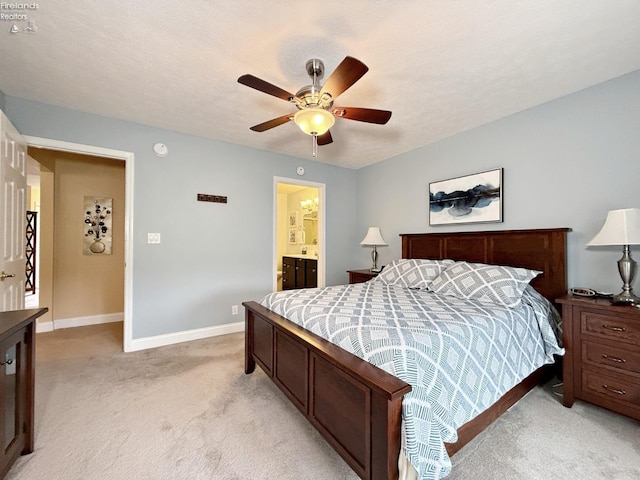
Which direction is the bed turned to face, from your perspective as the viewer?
facing the viewer and to the left of the viewer

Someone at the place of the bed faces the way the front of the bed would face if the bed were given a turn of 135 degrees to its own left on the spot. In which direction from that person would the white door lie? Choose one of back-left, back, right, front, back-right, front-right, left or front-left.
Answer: back

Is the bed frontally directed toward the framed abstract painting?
no

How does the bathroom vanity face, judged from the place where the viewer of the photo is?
facing the viewer and to the right of the viewer

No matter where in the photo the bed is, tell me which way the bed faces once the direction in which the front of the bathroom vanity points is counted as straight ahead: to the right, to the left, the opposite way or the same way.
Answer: to the right

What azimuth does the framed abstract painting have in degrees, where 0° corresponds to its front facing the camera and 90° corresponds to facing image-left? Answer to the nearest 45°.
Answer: approximately 45°

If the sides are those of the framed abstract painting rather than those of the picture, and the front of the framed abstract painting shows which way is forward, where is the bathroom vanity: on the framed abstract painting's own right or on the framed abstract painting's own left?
on the framed abstract painting's own right

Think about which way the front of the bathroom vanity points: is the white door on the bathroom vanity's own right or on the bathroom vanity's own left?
on the bathroom vanity's own right

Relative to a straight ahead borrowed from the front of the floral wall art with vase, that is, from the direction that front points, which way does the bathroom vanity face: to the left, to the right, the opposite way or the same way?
the same way

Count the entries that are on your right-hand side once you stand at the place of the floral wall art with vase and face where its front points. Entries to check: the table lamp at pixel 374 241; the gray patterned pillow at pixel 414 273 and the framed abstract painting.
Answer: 0

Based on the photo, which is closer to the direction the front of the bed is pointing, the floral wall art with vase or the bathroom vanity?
the floral wall art with vase

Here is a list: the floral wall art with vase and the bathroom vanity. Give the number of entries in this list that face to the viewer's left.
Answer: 0

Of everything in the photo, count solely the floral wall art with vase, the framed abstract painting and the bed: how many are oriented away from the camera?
0

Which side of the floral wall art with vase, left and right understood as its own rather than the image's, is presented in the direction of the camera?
front

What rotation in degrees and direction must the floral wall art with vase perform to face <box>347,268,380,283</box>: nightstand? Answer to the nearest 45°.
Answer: approximately 45° to its left
